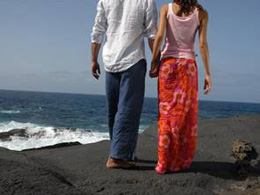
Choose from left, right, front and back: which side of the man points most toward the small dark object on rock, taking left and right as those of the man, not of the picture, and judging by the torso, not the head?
right

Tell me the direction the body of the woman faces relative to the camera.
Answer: away from the camera

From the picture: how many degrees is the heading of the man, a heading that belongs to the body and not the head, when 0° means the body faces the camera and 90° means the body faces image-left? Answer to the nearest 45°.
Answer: approximately 180°

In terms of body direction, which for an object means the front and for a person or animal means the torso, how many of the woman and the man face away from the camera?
2
